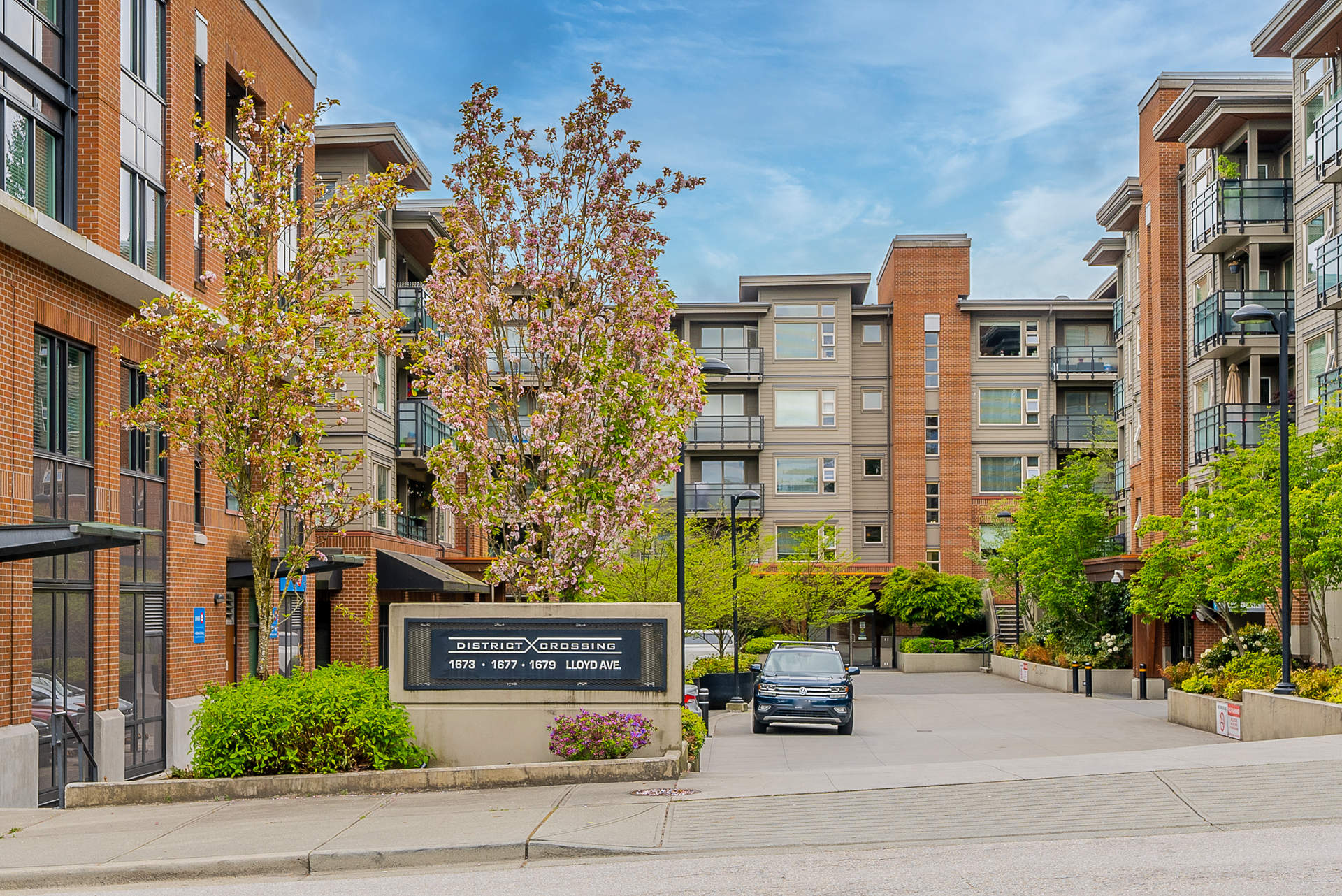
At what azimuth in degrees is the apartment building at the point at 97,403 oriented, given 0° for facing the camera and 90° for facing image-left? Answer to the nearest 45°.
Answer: approximately 315°

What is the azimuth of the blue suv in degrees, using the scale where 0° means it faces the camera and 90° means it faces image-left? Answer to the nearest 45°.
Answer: approximately 0°

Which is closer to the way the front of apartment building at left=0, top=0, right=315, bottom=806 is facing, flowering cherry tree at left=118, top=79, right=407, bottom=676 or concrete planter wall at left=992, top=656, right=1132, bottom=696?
the flowering cherry tree

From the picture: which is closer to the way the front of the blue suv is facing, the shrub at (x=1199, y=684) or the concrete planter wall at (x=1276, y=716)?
the concrete planter wall

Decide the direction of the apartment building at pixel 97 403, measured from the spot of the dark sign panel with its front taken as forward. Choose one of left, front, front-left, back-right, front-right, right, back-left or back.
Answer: back-right

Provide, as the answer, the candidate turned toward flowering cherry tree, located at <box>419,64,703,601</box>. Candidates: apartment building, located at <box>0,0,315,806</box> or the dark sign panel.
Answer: the apartment building

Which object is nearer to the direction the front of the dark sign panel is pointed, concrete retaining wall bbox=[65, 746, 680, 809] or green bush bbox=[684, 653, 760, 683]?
the concrete retaining wall

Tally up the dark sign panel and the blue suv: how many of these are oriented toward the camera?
2

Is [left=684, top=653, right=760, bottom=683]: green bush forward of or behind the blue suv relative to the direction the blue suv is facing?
behind
